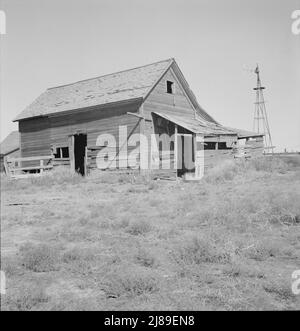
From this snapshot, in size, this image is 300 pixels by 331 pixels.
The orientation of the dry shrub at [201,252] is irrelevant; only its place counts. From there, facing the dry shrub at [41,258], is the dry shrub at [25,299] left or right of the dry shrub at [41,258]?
left
